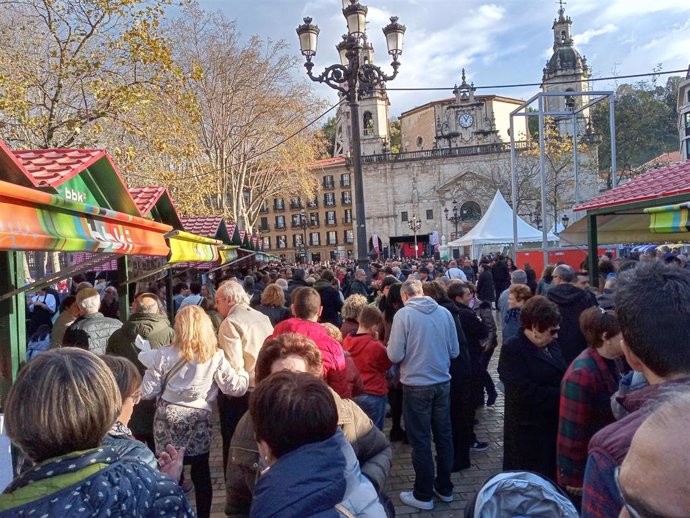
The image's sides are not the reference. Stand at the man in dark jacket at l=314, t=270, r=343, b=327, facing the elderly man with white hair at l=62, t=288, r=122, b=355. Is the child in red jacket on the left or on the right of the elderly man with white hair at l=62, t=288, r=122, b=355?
left

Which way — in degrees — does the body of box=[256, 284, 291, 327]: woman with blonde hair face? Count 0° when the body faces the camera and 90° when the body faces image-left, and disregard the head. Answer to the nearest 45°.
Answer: approximately 180°

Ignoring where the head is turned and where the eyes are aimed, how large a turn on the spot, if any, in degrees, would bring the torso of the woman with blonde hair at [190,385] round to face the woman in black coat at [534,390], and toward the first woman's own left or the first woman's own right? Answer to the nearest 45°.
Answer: approximately 135° to the first woman's own right

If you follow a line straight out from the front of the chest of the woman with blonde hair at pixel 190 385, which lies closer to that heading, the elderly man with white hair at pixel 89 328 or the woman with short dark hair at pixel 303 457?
the elderly man with white hair

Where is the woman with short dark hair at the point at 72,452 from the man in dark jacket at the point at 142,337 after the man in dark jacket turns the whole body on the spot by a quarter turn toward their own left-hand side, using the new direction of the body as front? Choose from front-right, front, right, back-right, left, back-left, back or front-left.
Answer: left

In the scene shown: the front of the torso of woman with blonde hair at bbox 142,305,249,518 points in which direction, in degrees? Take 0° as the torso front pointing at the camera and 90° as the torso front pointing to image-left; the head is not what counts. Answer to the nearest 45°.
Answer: approximately 180°

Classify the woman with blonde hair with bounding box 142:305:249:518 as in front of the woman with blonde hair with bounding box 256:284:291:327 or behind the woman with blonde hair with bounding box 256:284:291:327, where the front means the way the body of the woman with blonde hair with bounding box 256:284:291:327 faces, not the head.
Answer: behind

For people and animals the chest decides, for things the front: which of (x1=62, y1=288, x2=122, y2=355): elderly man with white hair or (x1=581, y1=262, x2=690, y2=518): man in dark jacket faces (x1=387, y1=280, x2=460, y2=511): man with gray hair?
the man in dark jacket

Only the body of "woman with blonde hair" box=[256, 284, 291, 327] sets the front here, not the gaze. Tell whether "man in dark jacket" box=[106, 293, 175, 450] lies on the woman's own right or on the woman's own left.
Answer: on the woman's own left

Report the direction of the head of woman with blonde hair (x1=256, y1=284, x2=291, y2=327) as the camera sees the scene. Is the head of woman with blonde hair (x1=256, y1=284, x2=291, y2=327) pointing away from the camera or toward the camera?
away from the camera

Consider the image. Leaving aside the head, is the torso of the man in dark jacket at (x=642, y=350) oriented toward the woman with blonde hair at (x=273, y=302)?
yes

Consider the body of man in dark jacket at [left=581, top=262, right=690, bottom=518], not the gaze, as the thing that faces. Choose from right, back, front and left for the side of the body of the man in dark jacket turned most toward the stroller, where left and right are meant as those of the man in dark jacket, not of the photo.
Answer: left

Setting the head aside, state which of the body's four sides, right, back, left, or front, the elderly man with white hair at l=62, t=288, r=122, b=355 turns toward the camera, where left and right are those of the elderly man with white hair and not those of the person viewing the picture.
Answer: back

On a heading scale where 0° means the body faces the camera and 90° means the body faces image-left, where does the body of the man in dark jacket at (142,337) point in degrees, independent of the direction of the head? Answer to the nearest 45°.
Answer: approximately 180°

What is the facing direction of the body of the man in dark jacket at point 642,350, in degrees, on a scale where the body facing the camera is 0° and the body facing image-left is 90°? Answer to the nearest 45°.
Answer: approximately 135°
